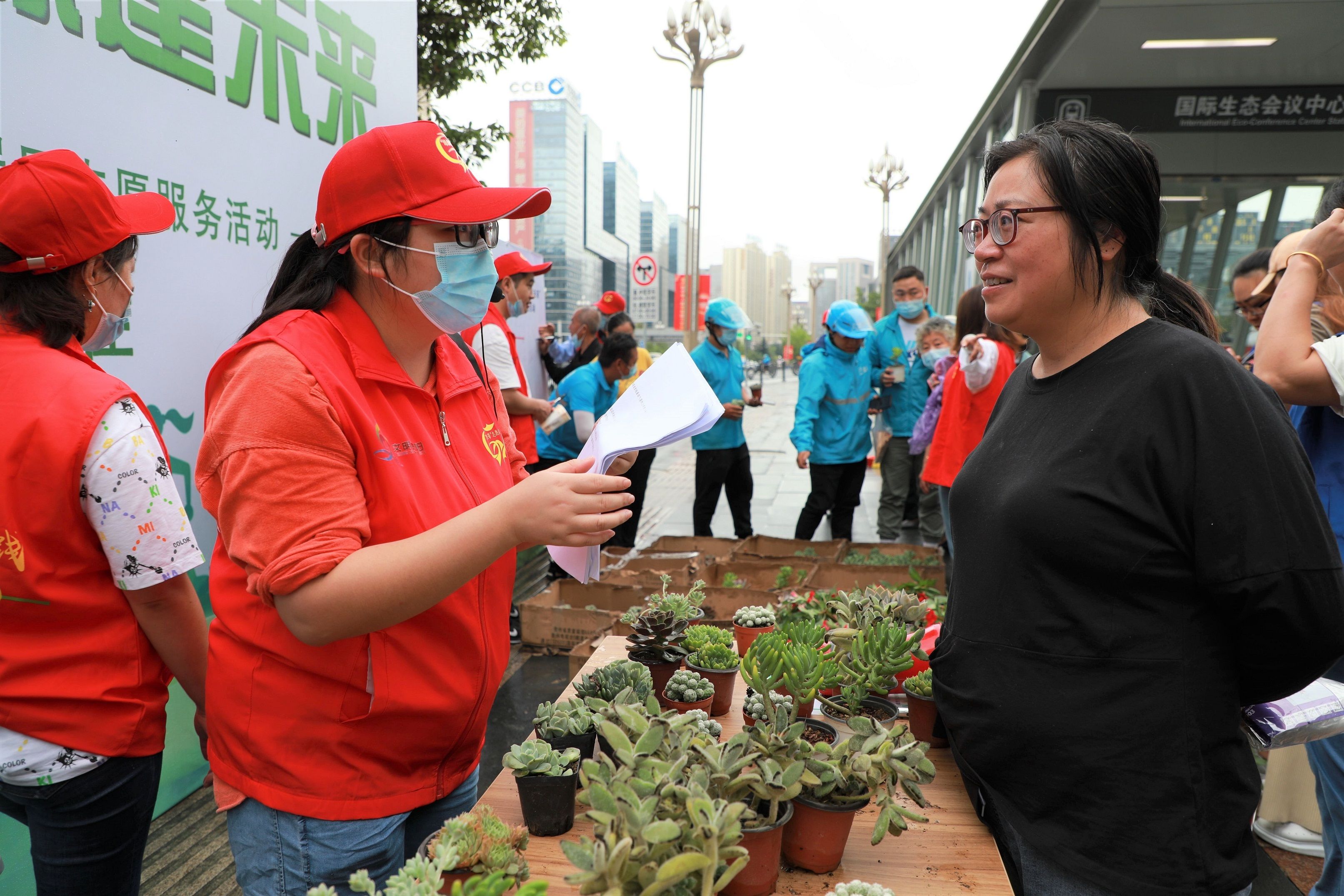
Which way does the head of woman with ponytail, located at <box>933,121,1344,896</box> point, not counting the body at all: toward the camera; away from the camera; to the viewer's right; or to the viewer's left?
to the viewer's left

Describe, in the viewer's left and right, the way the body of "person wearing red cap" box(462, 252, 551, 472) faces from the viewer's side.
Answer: facing to the right of the viewer

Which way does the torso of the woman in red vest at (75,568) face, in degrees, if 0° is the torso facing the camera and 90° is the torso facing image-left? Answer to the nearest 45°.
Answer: approximately 225°

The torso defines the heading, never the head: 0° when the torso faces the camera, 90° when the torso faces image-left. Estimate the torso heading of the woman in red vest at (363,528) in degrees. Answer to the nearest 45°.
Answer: approximately 315°

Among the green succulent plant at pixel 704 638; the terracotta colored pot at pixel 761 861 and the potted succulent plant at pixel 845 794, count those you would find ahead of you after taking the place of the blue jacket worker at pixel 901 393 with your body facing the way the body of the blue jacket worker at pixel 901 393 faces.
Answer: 3

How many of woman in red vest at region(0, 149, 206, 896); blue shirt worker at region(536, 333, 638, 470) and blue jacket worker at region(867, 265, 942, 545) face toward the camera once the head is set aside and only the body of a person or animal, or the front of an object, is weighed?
1

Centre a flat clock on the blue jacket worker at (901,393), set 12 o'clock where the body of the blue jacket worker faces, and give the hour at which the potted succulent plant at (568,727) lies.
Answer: The potted succulent plant is roughly at 12 o'clock from the blue jacket worker.

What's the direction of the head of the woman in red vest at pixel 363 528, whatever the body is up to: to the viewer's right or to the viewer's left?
to the viewer's right

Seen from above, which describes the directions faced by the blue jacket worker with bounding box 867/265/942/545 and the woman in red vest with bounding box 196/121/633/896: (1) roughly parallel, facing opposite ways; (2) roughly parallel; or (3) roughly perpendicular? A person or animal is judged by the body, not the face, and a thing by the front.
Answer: roughly perpendicular

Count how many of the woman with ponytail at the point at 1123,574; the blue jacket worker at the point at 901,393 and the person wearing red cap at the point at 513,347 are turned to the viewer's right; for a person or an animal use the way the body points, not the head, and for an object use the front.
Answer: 1

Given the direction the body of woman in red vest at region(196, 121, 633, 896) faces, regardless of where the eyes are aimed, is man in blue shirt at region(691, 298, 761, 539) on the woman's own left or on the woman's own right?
on the woman's own left

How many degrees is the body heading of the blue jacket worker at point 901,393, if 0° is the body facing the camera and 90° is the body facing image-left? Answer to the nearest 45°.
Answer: approximately 0°

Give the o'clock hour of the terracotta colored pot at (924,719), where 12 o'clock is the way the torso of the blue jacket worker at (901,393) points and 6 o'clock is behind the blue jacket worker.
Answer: The terracotta colored pot is roughly at 12 o'clock from the blue jacket worker.
